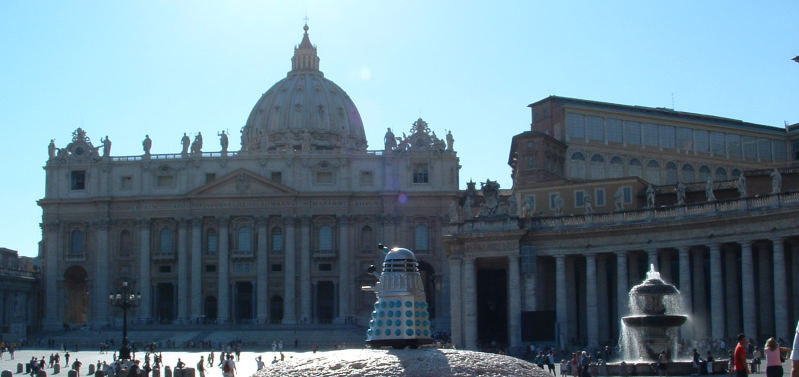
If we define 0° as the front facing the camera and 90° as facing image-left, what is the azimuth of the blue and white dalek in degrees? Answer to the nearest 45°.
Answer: approximately 90°
